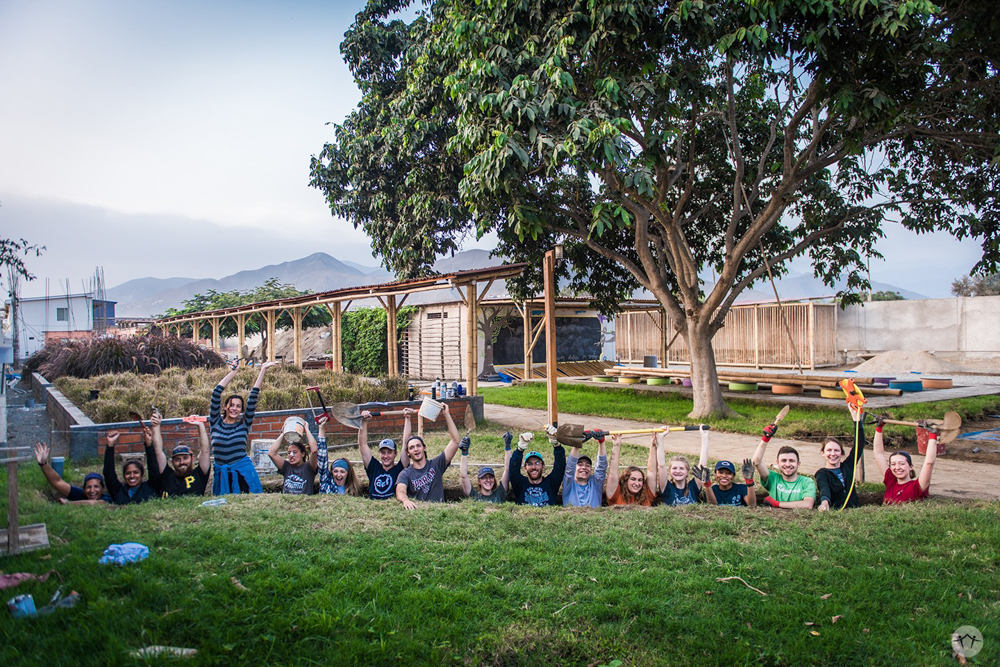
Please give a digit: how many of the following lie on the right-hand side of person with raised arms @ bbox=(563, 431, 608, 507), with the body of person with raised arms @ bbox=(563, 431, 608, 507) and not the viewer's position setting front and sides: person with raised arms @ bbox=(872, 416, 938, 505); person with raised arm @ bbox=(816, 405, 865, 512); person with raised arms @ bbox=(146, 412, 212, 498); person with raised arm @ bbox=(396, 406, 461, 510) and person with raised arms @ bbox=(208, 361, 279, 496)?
3

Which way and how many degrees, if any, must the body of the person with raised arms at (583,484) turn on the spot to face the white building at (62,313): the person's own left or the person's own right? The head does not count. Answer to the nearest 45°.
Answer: approximately 135° to the person's own right

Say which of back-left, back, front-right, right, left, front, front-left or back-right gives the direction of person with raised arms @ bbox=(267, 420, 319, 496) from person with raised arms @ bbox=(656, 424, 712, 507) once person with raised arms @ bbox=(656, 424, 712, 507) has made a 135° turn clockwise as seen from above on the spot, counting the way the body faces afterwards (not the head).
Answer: front-left

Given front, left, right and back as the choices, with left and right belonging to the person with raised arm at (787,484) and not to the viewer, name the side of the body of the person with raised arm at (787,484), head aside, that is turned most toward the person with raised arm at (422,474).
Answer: right

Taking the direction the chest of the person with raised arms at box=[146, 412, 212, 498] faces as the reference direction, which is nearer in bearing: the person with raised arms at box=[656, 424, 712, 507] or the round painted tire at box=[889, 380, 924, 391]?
the person with raised arms
